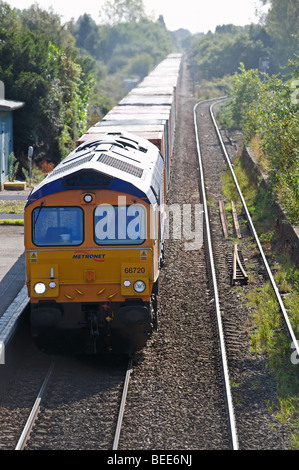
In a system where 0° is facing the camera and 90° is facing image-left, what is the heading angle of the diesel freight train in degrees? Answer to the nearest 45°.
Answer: approximately 0°
